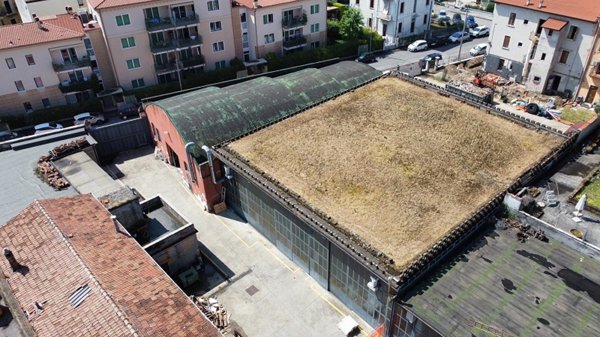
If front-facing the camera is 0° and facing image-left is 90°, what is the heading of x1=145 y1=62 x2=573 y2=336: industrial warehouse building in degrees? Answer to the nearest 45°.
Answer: approximately 45°
